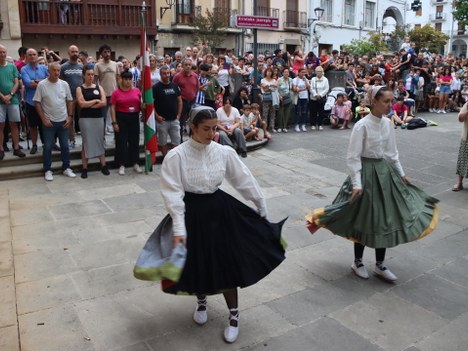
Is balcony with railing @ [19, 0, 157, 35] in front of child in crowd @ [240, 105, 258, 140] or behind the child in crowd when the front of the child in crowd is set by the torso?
behind

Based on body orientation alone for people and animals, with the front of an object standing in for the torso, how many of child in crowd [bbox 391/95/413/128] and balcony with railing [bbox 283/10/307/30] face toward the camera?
2

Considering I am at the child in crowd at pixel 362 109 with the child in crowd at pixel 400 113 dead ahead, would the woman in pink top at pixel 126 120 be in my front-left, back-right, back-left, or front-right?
back-right

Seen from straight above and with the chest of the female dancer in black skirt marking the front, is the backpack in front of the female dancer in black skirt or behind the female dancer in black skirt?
behind

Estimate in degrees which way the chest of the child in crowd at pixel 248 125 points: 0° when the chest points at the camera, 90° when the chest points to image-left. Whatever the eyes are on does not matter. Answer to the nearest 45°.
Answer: approximately 315°

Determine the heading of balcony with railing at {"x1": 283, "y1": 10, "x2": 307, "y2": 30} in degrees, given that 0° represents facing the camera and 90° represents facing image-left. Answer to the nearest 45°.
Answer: approximately 0°

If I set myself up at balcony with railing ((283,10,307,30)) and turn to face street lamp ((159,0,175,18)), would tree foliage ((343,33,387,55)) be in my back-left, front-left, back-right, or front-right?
back-left

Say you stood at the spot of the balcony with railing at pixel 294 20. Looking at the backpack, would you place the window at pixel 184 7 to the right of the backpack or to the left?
right

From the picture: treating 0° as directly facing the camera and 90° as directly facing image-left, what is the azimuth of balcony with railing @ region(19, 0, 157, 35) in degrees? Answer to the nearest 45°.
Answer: approximately 0°
